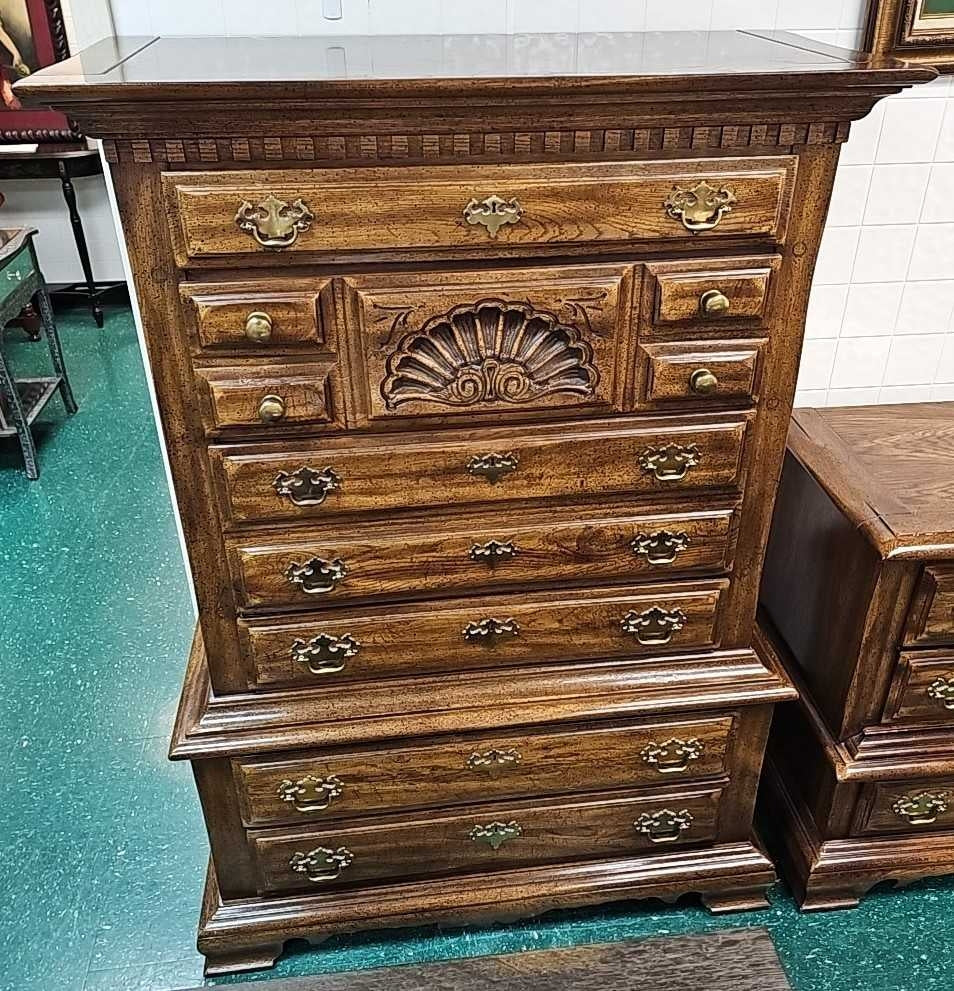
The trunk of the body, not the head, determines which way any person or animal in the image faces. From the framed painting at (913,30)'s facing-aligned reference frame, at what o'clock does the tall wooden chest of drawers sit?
The tall wooden chest of drawers is roughly at 1 o'clock from the framed painting.

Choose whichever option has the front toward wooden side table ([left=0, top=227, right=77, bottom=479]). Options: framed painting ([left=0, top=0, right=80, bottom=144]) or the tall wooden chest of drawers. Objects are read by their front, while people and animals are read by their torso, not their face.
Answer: the framed painting

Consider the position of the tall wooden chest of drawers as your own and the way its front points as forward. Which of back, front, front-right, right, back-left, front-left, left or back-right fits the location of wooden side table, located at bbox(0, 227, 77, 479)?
back-right

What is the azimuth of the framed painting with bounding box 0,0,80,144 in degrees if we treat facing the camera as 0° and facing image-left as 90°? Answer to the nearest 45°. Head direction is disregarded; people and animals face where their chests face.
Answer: approximately 0°

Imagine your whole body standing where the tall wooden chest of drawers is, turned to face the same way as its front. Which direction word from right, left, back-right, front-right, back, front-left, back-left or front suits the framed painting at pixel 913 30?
back-left

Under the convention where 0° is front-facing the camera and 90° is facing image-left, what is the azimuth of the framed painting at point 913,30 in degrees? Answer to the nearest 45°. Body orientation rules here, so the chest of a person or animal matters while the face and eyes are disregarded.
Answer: approximately 0°

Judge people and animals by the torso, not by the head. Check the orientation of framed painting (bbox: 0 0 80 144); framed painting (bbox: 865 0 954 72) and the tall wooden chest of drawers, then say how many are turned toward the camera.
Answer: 3

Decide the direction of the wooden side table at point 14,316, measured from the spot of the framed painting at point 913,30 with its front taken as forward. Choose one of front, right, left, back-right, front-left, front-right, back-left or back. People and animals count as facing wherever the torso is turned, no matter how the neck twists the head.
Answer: right

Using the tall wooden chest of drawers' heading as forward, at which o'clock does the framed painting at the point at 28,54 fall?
The framed painting is roughly at 5 o'clock from the tall wooden chest of drawers.

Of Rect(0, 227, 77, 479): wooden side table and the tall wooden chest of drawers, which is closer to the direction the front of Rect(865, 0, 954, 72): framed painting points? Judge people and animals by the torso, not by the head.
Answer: the tall wooden chest of drawers

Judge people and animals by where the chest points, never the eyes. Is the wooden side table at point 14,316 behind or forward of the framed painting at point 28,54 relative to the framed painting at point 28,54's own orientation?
forward

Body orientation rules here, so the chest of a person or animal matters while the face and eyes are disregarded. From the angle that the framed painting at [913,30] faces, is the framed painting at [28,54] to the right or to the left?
on its right
